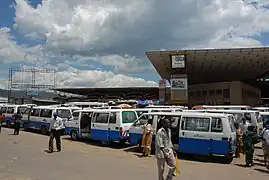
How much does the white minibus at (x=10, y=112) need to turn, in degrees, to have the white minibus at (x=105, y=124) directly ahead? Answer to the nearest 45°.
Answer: approximately 90° to its left

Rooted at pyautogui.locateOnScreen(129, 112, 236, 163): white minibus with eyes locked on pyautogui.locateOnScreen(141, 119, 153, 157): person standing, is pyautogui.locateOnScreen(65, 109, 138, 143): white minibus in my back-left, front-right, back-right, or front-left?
front-right

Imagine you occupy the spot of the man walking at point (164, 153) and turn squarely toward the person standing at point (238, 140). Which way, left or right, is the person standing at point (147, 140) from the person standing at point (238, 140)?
left

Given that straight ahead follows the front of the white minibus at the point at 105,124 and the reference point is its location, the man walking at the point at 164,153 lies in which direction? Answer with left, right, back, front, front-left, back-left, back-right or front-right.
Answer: back-left

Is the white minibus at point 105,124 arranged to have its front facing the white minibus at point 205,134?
no

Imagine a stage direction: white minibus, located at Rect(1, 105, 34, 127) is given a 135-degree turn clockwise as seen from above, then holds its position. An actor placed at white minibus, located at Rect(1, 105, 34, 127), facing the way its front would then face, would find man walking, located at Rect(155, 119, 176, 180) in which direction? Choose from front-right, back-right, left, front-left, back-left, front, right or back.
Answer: back-right

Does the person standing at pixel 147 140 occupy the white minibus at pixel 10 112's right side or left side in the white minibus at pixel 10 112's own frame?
on its left

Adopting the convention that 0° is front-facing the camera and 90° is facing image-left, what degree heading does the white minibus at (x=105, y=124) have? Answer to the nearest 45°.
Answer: approximately 135°

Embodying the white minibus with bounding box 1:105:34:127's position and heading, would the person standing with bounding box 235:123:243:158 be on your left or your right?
on your left

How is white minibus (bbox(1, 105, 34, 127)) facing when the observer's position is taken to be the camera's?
facing to the left of the viewer

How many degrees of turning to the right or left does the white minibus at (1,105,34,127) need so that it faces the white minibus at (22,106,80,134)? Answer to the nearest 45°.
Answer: approximately 180°

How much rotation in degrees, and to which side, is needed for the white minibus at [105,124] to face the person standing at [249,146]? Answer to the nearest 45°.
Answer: approximately 180°

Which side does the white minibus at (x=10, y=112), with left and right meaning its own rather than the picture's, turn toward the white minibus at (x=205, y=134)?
back

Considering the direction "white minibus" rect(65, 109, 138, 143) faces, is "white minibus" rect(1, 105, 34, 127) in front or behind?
in front
